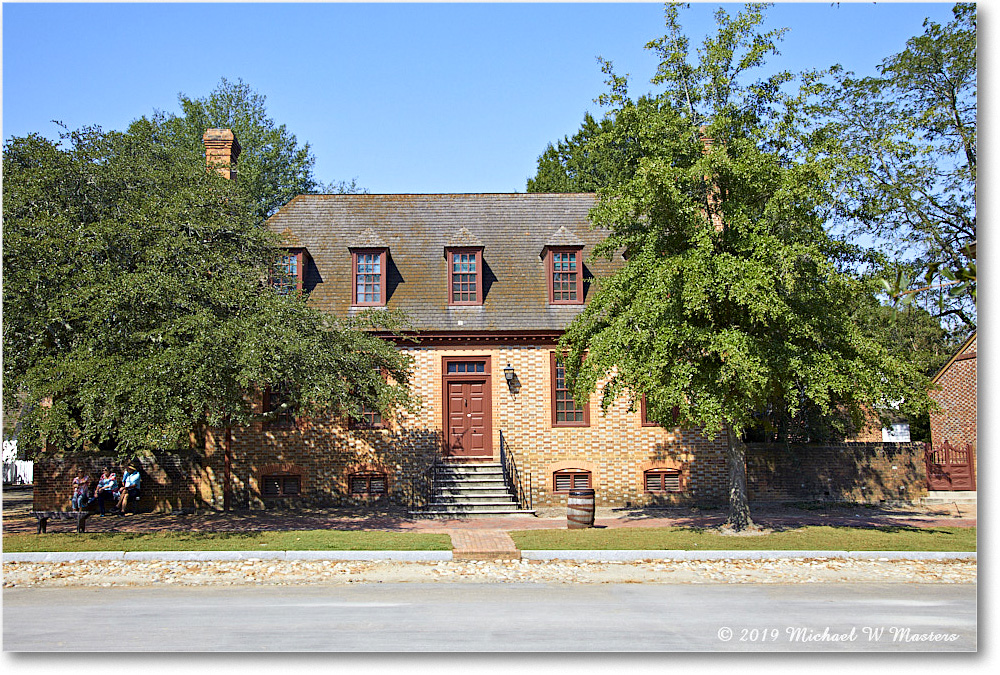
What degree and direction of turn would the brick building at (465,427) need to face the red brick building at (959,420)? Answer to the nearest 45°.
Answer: approximately 90° to its left

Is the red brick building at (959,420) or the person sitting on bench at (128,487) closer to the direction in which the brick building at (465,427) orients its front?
the person sitting on bench

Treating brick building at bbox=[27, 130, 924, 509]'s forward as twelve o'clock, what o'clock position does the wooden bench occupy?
The wooden bench is roughly at 2 o'clock from the brick building.

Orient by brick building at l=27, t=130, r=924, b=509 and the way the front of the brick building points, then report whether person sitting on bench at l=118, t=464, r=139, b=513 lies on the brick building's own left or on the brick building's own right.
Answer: on the brick building's own right

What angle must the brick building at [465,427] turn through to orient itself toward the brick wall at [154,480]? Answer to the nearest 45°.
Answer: approximately 90° to its right

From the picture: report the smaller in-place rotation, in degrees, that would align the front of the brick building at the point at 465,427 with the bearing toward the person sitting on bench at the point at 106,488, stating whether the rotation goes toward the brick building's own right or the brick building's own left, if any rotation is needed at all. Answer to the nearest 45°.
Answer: approximately 90° to the brick building's own right

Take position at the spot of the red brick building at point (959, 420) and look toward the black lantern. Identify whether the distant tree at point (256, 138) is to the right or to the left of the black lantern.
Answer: right

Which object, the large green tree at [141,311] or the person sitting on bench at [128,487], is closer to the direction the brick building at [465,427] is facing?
the large green tree

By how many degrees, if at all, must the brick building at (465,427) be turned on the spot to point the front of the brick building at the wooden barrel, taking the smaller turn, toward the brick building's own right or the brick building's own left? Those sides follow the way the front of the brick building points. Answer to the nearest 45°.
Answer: approximately 45° to the brick building's own left

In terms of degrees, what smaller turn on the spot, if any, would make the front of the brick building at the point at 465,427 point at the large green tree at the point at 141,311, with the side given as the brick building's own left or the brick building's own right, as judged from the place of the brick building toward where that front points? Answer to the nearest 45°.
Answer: approximately 45° to the brick building's own right

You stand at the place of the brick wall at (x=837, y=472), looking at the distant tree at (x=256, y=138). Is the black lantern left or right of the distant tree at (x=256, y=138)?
left

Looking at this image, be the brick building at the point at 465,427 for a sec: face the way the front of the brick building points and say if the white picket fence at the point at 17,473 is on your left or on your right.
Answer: on your right

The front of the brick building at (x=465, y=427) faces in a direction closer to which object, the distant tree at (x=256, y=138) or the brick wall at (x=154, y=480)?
the brick wall

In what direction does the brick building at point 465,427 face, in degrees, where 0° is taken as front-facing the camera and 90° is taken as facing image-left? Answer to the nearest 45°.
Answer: approximately 0°
